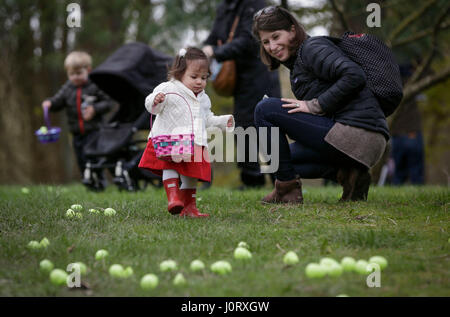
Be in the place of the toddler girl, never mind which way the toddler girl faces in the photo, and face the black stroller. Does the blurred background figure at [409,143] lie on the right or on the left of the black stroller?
right

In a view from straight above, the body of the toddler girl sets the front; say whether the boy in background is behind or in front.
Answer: behind

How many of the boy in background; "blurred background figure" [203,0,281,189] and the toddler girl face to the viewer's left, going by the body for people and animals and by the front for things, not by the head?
1

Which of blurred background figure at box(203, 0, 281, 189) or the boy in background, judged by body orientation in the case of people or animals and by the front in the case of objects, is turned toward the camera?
the boy in background

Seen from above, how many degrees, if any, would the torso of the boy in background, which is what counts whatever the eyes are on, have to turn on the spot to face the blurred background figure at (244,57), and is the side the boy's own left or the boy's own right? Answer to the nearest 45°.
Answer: approximately 45° to the boy's own left

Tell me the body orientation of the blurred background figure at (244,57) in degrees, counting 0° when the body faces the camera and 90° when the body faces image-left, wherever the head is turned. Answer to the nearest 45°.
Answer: approximately 90°

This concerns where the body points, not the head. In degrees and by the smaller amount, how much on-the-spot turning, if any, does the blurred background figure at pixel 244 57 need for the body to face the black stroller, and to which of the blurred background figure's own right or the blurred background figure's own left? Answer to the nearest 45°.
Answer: approximately 45° to the blurred background figure's own right

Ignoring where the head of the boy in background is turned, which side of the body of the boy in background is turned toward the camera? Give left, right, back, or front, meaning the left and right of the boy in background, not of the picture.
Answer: front

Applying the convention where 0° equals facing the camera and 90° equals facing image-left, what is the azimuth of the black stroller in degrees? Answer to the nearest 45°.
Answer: approximately 45°

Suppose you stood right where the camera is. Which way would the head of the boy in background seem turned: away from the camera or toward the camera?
toward the camera

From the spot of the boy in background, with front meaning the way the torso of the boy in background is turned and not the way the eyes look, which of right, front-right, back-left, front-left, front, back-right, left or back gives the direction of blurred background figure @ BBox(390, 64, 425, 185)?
left

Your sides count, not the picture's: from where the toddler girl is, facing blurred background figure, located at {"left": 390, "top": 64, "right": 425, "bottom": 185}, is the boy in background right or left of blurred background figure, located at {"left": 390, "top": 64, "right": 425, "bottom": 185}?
left
